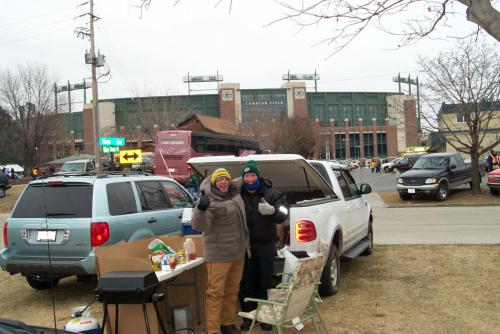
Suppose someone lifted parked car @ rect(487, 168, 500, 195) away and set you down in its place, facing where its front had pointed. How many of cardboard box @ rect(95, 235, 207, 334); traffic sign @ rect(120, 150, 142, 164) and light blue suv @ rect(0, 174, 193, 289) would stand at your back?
0

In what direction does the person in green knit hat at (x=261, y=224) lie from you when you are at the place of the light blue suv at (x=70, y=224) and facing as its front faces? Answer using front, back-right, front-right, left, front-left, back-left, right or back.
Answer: right

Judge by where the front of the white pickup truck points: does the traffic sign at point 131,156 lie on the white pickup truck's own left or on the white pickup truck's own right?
on the white pickup truck's own left

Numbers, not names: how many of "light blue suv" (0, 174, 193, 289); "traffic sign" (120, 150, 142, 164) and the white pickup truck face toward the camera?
1

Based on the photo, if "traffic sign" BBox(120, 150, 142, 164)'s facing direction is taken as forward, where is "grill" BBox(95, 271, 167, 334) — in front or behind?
in front

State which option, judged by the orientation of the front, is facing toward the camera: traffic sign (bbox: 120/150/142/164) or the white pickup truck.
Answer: the traffic sign

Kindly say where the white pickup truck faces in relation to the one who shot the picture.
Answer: facing away from the viewer and to the right of the viewer

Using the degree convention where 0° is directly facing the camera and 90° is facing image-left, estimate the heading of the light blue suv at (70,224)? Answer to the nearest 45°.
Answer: approximately 225°

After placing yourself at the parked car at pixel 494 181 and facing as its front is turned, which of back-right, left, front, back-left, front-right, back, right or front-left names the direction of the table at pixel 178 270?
front-left

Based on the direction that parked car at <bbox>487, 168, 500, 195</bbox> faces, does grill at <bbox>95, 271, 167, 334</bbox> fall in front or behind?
in front

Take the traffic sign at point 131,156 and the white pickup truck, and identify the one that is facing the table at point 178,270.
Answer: the traffic sign

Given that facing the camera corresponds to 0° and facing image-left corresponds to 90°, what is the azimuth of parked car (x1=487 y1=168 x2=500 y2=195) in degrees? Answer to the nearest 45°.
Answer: approximately 45°

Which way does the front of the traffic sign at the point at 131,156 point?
toward the camera

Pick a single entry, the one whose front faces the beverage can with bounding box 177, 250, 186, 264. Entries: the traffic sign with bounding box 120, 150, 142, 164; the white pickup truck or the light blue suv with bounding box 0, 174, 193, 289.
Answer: the traffic sign

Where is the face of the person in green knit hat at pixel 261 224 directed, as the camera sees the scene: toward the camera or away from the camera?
toward the camera

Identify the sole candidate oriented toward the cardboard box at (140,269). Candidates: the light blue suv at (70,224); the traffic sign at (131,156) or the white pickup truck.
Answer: the traffic sign
